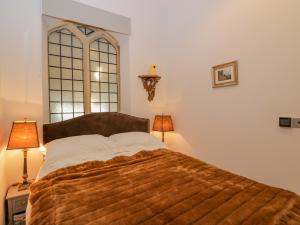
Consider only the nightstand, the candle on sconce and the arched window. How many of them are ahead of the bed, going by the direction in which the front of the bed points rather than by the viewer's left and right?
0

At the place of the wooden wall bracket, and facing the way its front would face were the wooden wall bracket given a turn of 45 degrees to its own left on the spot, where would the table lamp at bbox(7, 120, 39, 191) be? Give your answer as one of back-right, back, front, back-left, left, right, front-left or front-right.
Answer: right

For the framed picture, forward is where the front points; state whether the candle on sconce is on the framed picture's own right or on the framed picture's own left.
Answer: on the framed picture's own right

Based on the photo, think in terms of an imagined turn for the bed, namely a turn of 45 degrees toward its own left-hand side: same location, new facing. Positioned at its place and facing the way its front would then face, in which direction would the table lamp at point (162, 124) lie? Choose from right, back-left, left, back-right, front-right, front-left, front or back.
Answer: left

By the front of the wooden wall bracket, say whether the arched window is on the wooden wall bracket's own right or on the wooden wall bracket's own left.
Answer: on the wooden wall bracket's own right

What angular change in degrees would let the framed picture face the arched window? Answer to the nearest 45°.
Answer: approximately 45° to its right

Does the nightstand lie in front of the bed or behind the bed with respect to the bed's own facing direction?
behind

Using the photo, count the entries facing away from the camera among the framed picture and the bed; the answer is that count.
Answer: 0

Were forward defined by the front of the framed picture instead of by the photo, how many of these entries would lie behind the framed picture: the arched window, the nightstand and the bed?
0

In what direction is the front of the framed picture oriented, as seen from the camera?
facing the viewer and to the left of the viewer

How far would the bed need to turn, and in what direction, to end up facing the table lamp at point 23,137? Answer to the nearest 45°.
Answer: approximately 180°

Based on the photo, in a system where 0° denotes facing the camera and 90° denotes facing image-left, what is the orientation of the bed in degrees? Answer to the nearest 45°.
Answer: approximately 315°

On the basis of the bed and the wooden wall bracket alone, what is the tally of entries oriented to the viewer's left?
0

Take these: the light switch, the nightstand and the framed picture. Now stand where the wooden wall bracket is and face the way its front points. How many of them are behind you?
0

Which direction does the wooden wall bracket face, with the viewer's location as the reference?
facing the viewer
